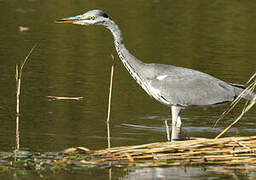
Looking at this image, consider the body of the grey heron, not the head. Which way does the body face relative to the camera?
to the viewer's left
